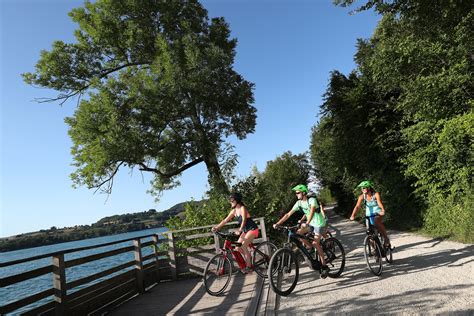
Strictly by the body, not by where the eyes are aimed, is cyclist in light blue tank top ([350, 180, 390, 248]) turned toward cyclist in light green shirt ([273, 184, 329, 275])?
yes

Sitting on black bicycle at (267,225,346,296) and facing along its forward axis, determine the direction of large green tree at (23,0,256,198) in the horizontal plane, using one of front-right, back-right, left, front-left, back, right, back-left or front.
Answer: right

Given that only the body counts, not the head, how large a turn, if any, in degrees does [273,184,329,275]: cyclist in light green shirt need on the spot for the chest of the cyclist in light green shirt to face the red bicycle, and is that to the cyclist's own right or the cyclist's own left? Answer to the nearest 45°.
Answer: approximately 45° to the cyclist's own right

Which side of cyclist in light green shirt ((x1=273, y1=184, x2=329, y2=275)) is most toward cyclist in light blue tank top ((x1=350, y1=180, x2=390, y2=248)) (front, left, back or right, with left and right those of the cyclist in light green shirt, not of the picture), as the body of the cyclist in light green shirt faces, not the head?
back

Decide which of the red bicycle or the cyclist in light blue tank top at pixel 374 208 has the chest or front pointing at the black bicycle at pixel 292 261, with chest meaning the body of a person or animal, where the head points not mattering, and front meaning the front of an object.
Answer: the cyclist in light blue tank top

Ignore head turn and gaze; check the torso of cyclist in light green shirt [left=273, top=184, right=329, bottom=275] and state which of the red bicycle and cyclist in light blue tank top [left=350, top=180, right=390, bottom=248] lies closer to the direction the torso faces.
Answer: the red bicycle

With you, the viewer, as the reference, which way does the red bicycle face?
facing the viewer and to the left of the viewer

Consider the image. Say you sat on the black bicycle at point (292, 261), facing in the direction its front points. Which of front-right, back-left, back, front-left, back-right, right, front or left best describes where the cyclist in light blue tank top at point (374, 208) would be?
back

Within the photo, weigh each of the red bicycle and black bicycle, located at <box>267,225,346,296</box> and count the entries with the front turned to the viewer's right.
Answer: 0

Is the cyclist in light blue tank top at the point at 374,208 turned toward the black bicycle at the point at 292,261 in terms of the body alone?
yes

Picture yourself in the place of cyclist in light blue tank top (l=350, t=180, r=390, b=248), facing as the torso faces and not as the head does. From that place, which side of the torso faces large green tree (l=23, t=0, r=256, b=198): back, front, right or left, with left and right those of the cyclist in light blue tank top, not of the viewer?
right

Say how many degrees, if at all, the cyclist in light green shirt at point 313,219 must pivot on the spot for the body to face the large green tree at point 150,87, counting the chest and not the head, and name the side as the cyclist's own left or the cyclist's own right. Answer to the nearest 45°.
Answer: approximately 90° to the cyclist's own right

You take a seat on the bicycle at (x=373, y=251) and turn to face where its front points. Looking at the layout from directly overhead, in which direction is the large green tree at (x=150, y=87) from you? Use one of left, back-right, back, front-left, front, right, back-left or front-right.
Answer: right
